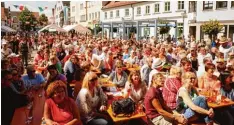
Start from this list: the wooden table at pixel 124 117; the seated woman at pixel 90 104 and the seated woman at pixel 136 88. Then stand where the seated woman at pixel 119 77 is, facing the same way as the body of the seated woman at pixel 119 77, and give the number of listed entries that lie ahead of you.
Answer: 3

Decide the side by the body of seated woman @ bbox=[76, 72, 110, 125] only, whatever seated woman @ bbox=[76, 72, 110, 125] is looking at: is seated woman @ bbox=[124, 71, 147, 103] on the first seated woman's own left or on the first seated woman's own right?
on the first seated woman's own left

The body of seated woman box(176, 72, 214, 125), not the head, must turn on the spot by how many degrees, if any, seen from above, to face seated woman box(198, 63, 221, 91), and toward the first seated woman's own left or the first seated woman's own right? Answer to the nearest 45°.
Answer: approximately 135° to the first seated woman's own left

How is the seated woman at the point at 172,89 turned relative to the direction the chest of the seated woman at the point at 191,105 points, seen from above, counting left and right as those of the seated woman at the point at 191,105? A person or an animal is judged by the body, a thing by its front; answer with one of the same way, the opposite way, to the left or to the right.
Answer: to the left

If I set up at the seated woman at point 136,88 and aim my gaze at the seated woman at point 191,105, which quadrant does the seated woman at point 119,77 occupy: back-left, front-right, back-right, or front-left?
back-left

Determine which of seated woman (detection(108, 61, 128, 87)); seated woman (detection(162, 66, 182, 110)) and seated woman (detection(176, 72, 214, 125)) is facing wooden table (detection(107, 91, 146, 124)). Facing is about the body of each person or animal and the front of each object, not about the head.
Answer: seated woman (detection(108, 61, 128, 87))

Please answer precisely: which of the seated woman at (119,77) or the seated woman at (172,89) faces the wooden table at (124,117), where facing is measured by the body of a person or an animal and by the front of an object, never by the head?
the seated woman at (119,77)

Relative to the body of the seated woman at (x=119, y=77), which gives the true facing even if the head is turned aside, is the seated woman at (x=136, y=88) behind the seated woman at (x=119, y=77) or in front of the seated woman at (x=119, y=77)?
in front

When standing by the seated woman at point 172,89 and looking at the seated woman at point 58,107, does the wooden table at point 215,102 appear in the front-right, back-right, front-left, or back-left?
back-left

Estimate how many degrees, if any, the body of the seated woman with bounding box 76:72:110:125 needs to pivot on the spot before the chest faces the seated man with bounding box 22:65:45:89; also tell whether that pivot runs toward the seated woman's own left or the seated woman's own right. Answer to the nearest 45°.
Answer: approximately 180°

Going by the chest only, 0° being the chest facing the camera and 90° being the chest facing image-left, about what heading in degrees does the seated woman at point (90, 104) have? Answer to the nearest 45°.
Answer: approximately 315°
